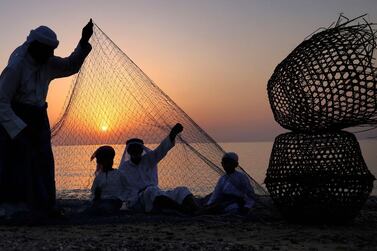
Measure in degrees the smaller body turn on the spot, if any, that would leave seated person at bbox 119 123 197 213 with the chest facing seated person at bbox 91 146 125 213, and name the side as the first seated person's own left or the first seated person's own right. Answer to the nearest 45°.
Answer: approximately 135° to the first seated person's own right

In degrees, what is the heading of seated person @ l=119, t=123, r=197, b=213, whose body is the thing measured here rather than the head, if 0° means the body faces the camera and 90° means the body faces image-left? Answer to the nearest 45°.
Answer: approximately 315°

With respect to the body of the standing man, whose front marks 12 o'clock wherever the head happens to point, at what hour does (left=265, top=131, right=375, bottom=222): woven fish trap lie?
The woven fish trap is roughly at 11 o'clock from the standing man.

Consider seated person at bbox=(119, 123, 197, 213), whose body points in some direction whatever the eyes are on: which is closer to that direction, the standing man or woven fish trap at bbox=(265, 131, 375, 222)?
the woven fish trap

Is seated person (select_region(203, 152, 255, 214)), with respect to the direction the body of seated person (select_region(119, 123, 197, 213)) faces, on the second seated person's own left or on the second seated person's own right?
on the second seated person's own left
